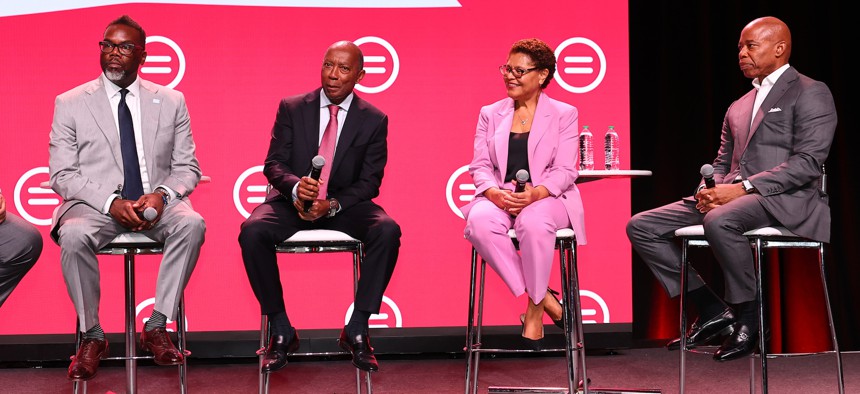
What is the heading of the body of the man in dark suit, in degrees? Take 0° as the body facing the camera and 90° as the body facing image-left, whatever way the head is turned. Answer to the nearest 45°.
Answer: approximately 0°

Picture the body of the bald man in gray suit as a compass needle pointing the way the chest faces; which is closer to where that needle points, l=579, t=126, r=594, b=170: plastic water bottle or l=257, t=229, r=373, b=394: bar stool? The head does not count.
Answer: the bar stool

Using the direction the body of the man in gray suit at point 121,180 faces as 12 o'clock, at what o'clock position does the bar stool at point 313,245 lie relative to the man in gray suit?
The bar stool is roughly at 10 o'clock from the man in gray suit.

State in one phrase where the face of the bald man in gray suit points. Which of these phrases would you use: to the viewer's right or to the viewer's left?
to the viewer's left

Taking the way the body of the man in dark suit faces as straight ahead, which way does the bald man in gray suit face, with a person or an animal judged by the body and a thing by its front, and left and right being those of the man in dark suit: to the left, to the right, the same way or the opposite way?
to the right

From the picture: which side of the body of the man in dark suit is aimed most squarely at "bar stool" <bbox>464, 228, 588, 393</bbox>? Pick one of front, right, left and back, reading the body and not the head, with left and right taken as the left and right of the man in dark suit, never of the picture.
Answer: left

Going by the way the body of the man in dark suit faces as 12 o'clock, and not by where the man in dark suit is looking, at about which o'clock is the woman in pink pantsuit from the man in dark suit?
The woman in pink pantsuit is roughly at 9 o'clock from the man in dark suit.

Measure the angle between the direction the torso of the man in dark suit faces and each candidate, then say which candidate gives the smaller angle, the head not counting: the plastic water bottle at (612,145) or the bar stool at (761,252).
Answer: the bar stool

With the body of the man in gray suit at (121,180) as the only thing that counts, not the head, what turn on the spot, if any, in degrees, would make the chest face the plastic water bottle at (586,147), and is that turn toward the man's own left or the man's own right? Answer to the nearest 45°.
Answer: approximately 90° to the man's own left

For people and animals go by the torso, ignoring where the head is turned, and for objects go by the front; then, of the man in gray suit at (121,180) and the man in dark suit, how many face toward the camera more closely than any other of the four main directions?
2

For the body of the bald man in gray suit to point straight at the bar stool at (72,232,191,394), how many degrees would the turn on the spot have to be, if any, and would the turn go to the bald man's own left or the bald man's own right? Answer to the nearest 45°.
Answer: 0° — they already face it
